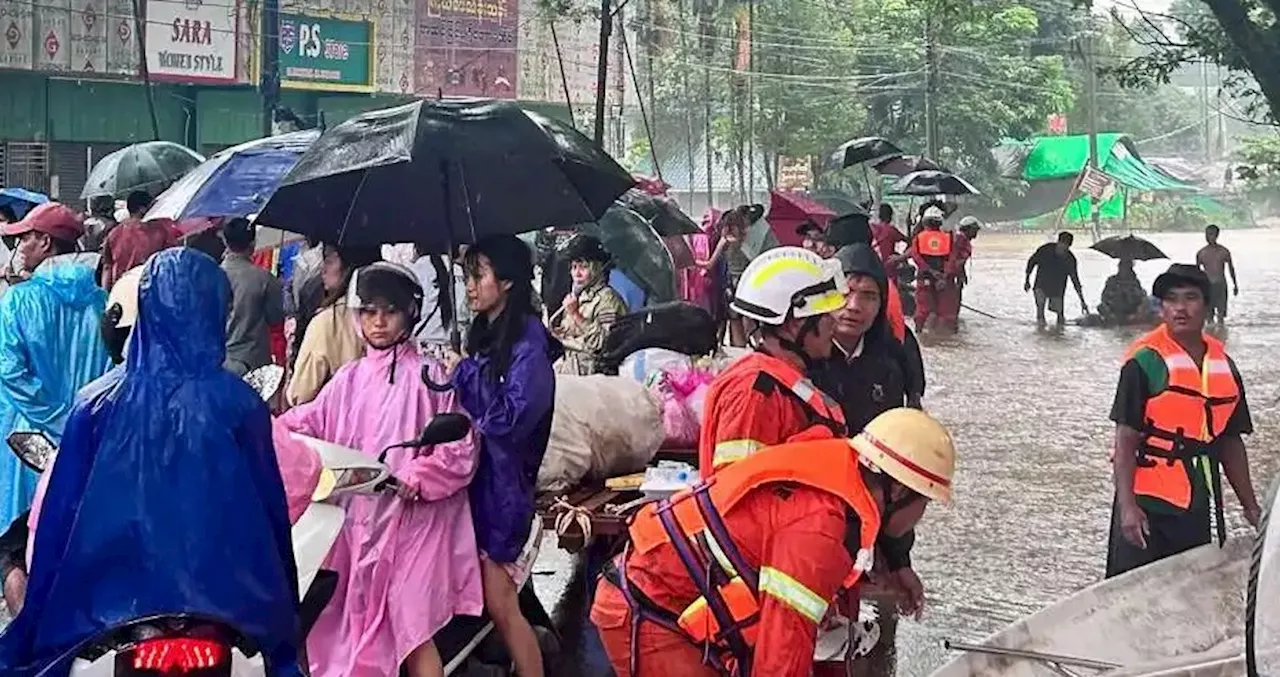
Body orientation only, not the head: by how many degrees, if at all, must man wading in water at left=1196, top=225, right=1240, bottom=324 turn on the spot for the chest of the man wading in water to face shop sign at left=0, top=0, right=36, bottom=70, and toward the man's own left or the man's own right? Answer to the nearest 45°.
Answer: approximately 90° to the man's own right

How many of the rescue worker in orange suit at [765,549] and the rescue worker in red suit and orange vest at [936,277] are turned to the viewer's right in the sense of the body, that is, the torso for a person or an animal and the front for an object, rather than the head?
1

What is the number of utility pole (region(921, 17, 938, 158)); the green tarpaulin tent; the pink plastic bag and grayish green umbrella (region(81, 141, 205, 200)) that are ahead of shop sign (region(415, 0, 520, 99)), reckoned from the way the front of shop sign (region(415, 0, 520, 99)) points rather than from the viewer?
2

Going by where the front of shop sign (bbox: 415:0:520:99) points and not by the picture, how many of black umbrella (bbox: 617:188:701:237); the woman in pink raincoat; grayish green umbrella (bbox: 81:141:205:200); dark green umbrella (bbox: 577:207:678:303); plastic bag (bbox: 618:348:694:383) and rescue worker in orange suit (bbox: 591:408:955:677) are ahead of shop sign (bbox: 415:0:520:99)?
6

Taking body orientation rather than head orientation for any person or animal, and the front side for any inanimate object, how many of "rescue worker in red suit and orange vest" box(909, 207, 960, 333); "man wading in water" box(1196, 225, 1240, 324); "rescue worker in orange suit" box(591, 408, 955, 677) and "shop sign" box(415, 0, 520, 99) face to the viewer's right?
1

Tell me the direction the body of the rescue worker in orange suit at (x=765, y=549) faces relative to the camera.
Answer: to the viewer's right

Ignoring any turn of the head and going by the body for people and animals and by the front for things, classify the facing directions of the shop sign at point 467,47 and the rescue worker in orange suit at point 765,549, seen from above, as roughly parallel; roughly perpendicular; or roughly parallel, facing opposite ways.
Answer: roughly perpendicular

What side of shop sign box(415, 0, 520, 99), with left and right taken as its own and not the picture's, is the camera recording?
front

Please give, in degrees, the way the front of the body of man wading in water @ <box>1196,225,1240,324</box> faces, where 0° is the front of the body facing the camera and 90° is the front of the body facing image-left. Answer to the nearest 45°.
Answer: approximately 0°
